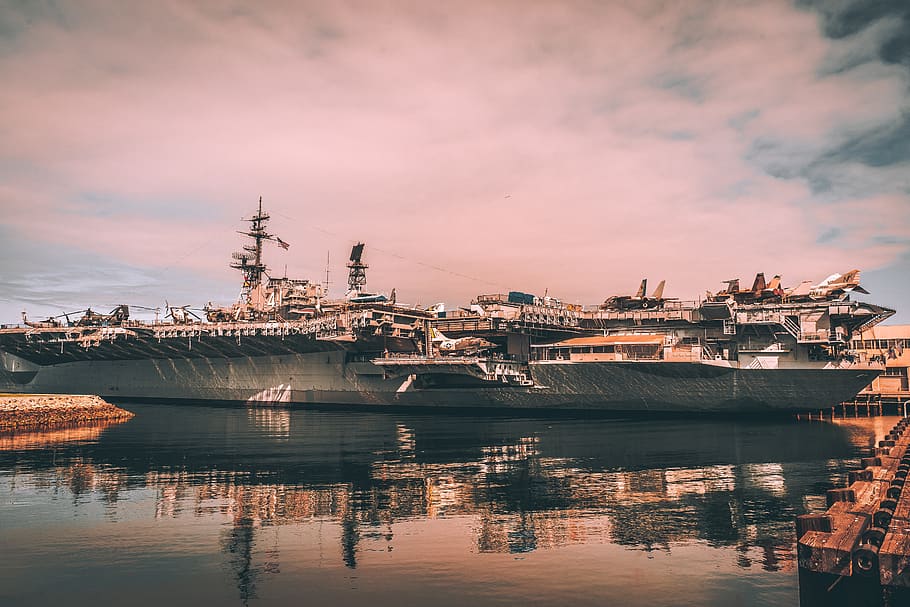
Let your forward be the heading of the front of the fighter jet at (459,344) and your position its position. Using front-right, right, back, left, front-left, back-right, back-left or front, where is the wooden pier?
right

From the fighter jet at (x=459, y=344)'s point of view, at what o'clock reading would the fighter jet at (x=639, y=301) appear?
the fighter jet at (x=639, y=301) is roughly at 12 o'clock from the fighter jet at (x=459, y=344).

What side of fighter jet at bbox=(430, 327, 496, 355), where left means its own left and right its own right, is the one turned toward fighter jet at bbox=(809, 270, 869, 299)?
front

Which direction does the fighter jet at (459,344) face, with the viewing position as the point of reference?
facing to the right of the viewer

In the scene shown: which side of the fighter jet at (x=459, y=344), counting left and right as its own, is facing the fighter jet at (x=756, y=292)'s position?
front

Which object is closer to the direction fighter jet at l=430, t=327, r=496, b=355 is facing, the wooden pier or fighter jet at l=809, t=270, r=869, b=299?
the fighter jet
